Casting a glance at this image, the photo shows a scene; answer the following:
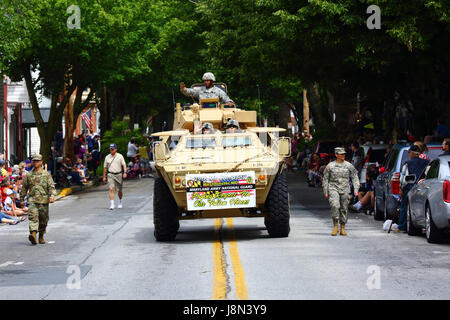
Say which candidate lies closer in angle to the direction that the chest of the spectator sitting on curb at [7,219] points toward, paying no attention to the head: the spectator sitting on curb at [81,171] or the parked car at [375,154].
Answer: the parked car

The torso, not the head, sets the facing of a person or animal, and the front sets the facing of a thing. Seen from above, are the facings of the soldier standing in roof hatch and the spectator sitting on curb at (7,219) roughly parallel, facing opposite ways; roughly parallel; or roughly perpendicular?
roughly perpendicular

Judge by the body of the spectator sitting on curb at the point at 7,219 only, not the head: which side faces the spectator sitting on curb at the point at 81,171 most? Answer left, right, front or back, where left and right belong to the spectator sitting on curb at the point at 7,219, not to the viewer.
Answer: left

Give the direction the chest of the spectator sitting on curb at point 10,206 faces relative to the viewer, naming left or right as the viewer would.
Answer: facing to the right of the viewer

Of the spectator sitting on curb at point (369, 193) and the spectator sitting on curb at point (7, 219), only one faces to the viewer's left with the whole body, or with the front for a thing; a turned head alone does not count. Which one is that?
the spectator sitting on curb at point (369, 193)

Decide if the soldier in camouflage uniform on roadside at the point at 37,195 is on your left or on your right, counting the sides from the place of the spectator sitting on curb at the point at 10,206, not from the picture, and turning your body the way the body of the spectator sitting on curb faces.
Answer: on your right

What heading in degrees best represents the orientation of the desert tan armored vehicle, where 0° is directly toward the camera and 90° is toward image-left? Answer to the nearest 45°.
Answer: approximately 0°

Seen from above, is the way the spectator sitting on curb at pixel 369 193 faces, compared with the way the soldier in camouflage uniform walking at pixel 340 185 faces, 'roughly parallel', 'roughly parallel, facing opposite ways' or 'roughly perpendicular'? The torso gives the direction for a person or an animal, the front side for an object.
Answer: roughly perpendicular

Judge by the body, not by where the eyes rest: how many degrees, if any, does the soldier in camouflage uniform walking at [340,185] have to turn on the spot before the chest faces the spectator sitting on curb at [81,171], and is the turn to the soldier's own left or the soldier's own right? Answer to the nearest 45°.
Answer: approximately 135° to the soldier's own right

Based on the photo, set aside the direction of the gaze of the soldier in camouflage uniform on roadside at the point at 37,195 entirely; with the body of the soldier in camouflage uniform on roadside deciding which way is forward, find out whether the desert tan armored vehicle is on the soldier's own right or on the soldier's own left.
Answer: on the soldier's own left

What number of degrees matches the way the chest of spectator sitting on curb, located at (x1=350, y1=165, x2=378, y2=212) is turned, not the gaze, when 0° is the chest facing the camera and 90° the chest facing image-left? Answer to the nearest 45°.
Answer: approximately 90°

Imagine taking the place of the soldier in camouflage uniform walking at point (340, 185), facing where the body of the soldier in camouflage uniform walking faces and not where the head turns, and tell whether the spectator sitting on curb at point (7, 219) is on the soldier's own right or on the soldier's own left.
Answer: on the soldier's own right

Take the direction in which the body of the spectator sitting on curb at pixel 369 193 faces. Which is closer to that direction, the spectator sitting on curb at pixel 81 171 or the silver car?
the spectator sitting on curb
